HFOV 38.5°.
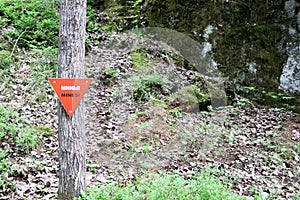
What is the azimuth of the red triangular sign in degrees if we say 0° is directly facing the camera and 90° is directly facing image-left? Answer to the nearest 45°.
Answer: approximately 0°

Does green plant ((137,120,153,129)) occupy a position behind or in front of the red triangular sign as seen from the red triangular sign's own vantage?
behind

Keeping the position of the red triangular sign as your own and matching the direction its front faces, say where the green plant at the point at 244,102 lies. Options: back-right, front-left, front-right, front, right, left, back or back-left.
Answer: back-left

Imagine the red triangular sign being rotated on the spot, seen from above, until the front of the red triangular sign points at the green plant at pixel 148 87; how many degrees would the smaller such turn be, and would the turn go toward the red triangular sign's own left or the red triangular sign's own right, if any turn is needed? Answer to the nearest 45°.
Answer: approximately 135° to the red triangular sign's own left

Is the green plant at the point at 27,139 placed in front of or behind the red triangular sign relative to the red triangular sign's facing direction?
behind

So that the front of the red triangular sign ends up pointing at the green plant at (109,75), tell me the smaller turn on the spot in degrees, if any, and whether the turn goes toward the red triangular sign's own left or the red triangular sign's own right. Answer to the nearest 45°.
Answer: approximately 180°

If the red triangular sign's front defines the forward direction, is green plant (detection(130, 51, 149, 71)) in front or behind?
behind
